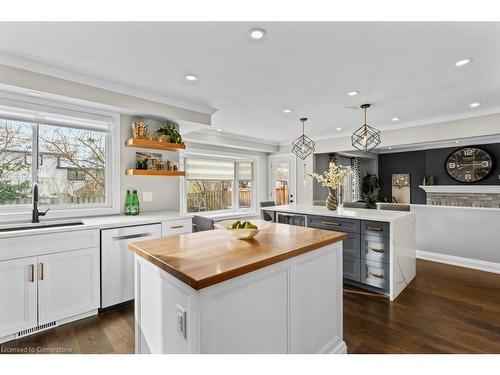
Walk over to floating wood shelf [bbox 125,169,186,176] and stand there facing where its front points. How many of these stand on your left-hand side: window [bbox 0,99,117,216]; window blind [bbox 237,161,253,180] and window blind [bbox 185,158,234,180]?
2

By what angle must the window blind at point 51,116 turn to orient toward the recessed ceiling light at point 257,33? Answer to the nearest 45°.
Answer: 0° — it already faces it

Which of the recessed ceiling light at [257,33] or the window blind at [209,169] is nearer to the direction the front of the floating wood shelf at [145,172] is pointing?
the recessed ceiling light

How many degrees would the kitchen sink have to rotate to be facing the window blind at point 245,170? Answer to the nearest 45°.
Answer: approximately 45° to its left

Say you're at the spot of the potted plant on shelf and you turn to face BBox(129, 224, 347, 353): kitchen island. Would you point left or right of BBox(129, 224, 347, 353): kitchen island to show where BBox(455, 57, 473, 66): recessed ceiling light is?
left

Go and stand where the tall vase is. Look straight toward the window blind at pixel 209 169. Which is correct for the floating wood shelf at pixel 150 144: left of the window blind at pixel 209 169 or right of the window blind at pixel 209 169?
left

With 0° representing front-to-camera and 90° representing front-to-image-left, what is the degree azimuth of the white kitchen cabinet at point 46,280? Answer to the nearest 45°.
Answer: approximately 315°
